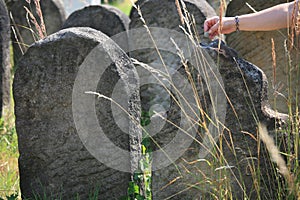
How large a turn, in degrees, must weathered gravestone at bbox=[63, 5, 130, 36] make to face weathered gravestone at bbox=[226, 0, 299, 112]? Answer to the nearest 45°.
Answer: approximately 90° to its left

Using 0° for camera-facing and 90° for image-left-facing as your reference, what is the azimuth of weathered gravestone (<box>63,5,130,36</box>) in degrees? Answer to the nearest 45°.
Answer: approximately 45°

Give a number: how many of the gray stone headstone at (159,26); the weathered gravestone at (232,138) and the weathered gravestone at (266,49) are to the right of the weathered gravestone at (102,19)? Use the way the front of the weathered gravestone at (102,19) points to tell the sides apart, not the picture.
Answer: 0

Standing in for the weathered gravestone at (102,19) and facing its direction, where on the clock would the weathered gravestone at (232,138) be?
the weathered gravestone at (232,138) is roughly at 10 o'clock from the weathered gravestone at (102,19).

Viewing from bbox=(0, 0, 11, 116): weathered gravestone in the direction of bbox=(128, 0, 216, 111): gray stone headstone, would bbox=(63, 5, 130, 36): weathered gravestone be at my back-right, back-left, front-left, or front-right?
front-left

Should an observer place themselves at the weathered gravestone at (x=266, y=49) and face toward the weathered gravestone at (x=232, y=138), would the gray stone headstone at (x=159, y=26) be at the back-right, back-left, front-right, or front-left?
back-right

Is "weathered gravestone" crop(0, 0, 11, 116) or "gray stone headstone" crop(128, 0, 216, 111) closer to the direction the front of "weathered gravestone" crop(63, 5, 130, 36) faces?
the weathered gravestone

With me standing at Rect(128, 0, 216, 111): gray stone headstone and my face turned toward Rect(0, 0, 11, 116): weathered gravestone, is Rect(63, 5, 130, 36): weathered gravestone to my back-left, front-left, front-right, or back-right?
front-right

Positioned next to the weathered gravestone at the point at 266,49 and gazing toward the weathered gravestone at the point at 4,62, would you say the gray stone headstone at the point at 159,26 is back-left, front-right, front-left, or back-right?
front-right

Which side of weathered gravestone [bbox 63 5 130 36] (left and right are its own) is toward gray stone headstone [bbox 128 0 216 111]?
left

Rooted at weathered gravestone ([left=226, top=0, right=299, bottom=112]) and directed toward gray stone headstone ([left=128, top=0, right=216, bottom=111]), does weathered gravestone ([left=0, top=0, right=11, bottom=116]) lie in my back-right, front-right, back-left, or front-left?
front-left

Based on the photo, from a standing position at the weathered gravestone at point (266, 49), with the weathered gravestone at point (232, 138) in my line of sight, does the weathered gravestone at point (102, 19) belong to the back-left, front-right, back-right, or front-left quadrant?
back-right

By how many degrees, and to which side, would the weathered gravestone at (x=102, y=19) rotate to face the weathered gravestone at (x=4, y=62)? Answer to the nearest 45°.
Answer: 0° — it already faces it
